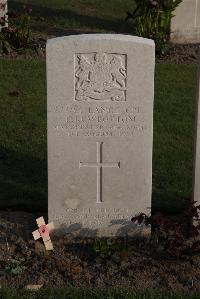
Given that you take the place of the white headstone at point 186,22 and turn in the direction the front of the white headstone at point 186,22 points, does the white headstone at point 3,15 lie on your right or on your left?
on your right

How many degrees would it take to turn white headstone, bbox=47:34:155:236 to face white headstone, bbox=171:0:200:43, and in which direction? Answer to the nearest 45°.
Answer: approximately 180°

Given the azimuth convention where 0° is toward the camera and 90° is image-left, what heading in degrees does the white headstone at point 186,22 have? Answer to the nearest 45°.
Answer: approximately 0°

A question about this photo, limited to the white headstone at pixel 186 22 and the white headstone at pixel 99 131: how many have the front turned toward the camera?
2

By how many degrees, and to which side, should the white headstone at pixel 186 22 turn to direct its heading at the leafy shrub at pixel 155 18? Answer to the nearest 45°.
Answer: approximately 45° to its right

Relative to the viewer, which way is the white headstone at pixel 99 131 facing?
toward the camera

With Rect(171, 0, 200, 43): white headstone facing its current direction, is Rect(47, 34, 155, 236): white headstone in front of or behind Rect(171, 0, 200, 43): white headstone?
in front

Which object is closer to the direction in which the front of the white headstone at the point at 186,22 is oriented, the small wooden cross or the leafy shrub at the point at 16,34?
the small wooden cross
